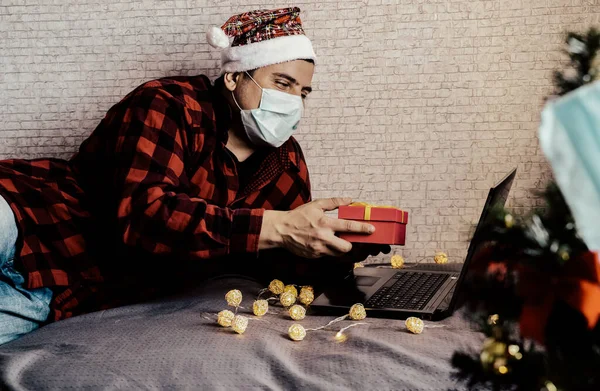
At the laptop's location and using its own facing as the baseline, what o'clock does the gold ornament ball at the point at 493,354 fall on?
The gold ornament ball is roughly at 9 o'clock from the laptop.

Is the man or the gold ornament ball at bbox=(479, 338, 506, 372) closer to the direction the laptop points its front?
the man

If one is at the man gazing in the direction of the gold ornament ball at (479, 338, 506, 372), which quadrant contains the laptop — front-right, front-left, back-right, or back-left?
front-left

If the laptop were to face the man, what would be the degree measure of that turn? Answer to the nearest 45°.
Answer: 0° — it already faces them

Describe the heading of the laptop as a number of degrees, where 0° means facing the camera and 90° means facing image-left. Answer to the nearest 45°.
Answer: approximately 90°

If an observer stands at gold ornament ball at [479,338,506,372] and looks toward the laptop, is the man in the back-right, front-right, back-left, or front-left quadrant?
front-left
